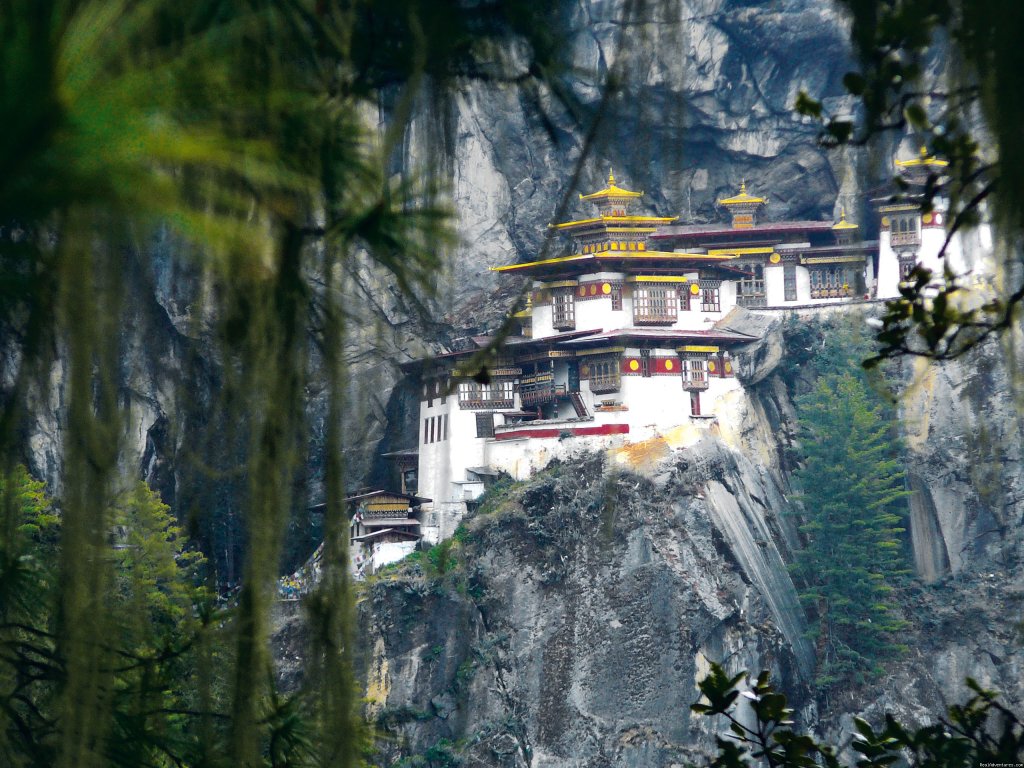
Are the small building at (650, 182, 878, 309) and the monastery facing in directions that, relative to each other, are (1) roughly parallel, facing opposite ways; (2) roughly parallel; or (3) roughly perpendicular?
roughly parallel

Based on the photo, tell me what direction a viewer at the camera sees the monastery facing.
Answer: facing the viewer

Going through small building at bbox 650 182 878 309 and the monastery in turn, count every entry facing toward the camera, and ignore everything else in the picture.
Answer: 2

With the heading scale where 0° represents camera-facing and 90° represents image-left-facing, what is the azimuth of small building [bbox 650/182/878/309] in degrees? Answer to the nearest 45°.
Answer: approximately 0°

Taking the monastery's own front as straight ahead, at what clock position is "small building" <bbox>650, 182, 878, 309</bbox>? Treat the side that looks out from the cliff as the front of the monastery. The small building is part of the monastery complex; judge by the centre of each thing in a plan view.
The small building is roughly at 8 o'clock from the monastery.

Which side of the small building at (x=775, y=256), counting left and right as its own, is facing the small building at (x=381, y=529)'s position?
right

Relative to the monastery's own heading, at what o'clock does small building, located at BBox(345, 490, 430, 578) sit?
The small building is roughly at 3 o'clock from the monastery.
